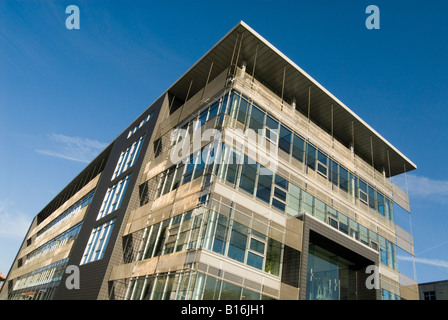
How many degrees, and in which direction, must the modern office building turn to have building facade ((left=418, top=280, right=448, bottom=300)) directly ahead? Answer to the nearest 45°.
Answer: approximately 90° to its left

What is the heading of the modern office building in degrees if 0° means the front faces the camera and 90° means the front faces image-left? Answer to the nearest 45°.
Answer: approximately 315°
